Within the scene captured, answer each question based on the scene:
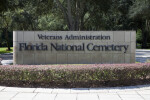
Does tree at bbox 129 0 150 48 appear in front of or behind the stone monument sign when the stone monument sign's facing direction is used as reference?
behind

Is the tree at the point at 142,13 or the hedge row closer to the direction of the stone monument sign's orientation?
the hedge row

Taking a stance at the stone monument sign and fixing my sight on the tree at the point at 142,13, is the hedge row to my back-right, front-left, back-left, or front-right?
back-right

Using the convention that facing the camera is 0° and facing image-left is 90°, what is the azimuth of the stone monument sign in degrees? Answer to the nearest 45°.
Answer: approximately 0°

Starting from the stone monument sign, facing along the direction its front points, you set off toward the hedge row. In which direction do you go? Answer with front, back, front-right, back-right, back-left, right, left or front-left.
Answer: front
